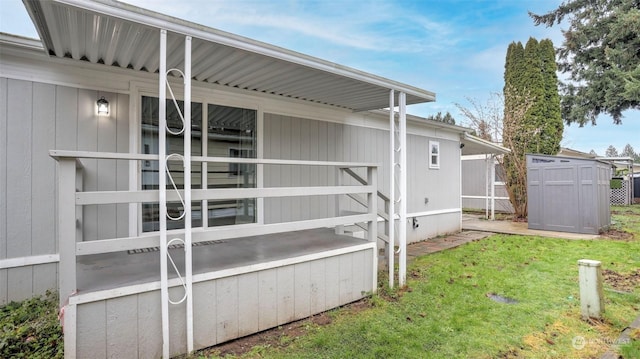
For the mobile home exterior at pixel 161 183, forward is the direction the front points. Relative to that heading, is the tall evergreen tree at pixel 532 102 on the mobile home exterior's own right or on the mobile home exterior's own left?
on the mobile home exterior's own left

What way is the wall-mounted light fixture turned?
toward the camera

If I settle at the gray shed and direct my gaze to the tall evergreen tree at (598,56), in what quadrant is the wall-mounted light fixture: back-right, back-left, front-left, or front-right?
back-left

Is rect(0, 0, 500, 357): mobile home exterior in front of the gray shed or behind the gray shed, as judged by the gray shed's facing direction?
in front

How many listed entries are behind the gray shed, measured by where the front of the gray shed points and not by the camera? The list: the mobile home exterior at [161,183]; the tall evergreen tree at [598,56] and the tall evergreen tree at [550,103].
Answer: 2

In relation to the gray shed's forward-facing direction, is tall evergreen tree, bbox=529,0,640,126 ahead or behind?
behind

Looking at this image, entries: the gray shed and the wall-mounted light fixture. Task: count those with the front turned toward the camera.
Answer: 2

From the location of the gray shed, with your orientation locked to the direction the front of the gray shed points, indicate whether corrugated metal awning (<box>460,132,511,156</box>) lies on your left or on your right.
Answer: on your right

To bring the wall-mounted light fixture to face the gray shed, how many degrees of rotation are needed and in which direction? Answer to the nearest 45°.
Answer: approximately 90° to its left

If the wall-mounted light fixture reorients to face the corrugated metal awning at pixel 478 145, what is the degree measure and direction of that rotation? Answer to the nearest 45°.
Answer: approximately 90° to its left

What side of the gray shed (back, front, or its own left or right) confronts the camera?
front

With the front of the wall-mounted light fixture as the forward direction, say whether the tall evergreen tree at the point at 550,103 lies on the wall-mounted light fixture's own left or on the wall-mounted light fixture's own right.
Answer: on the wall-mounted light fixture's own left

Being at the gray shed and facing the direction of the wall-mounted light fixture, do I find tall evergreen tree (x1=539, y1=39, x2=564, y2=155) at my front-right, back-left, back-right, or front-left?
back-right

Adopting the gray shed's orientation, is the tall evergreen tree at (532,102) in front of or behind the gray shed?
behind
